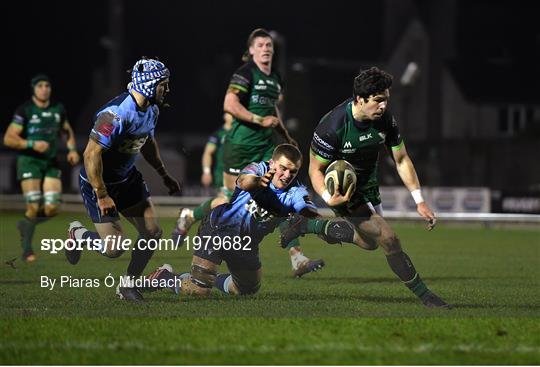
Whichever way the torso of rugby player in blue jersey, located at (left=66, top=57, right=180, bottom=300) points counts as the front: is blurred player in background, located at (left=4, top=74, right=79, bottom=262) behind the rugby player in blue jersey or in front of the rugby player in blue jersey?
behind

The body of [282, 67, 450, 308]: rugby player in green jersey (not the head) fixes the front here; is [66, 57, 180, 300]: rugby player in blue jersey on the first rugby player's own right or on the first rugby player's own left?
on the first rugby player's own right

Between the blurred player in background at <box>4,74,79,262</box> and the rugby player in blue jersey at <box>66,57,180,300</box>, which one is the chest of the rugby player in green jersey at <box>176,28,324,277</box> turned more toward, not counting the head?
the rugby player in blue jersey

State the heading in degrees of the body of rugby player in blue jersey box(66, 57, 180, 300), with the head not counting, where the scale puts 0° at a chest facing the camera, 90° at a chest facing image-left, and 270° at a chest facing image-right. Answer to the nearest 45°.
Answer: approximately 315°

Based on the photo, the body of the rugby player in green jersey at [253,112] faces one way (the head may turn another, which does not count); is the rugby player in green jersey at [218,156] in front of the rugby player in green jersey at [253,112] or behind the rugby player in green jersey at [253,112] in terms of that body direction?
behind

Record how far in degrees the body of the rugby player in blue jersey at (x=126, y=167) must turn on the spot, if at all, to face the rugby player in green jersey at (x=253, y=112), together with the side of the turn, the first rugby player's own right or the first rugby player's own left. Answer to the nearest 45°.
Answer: approximately 90° to the first rugby player's own left
